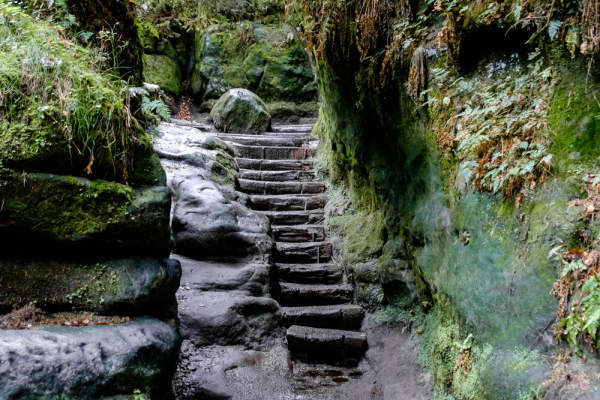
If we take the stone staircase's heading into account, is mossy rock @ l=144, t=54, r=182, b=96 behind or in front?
behind

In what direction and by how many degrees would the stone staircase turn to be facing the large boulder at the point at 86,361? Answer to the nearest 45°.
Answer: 0° — it already faces it

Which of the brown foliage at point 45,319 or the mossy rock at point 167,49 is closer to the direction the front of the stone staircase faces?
the brown foliage

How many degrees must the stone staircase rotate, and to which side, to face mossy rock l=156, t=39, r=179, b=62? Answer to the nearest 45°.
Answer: approximately 135° to its right

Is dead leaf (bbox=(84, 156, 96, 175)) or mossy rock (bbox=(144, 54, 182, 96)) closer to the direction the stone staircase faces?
the dead leaf

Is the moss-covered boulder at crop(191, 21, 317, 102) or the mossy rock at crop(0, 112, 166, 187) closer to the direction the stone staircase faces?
the mossy rock

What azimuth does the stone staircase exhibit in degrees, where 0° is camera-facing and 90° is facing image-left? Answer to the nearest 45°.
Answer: approximately 0°

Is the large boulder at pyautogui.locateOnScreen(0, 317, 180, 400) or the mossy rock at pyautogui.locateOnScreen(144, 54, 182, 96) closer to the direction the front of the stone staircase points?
the large boulder

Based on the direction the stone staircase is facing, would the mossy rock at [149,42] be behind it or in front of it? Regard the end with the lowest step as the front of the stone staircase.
behind
